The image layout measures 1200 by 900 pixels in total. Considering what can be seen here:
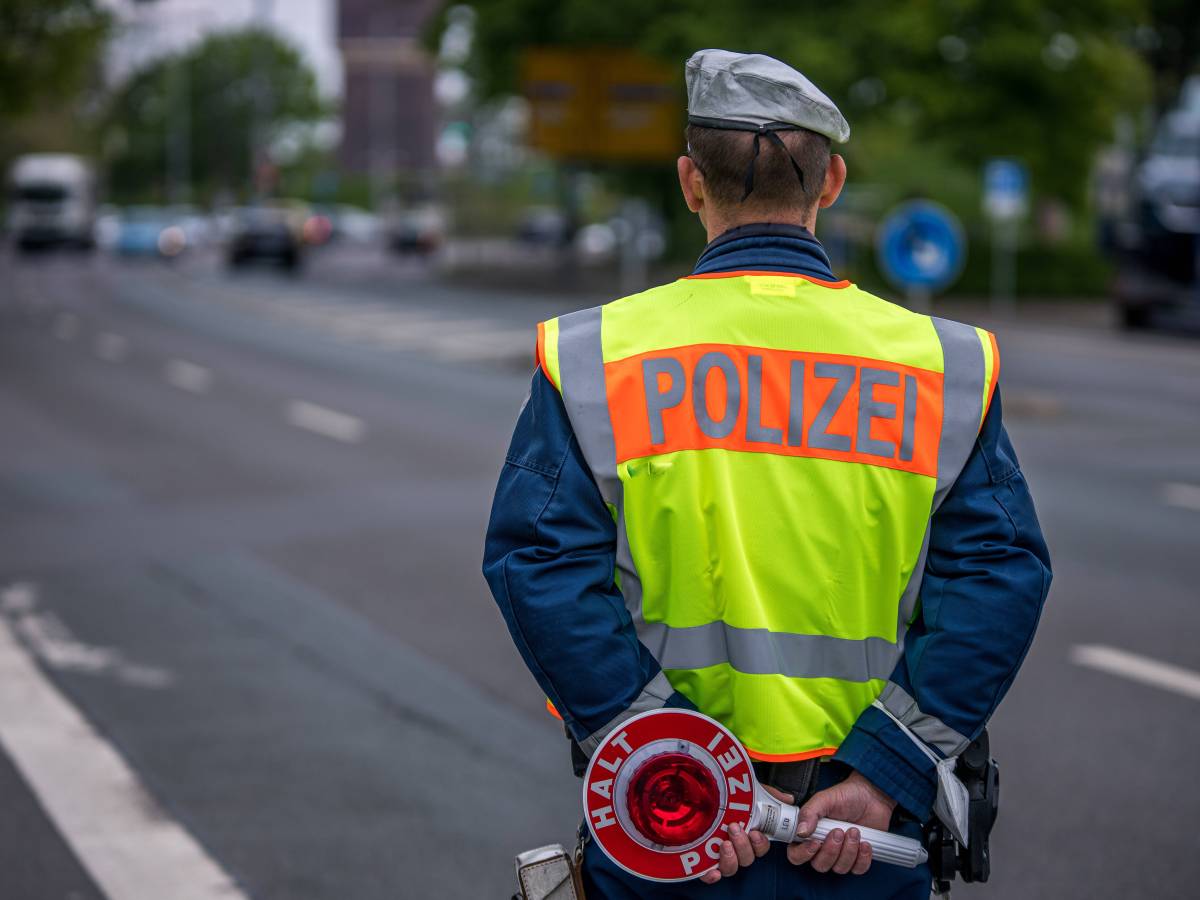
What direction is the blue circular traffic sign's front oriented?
toward the camera

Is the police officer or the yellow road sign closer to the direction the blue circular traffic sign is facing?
the police officer

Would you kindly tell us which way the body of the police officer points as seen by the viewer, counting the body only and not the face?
away from the camera

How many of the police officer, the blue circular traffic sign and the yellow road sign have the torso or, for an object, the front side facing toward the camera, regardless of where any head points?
2

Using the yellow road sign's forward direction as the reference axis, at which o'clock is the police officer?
The police officer is roughly at 12 o'clock from the yellow road sign.

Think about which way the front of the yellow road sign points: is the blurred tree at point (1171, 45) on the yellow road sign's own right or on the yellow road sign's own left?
on the yellow road sign's own left

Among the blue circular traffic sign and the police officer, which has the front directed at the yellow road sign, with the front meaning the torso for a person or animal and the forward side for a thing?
the police officer

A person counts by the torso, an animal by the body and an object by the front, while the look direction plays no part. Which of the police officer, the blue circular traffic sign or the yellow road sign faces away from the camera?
the police officer

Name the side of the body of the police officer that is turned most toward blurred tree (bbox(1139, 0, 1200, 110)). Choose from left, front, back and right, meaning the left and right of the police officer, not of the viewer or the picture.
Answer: front

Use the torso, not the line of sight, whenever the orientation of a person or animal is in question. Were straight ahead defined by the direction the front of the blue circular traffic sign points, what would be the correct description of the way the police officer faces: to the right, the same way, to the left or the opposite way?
the opposite way

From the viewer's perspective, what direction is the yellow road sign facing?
toward the camera

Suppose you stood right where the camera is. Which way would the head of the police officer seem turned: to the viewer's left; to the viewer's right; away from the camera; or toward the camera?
away from the camera
